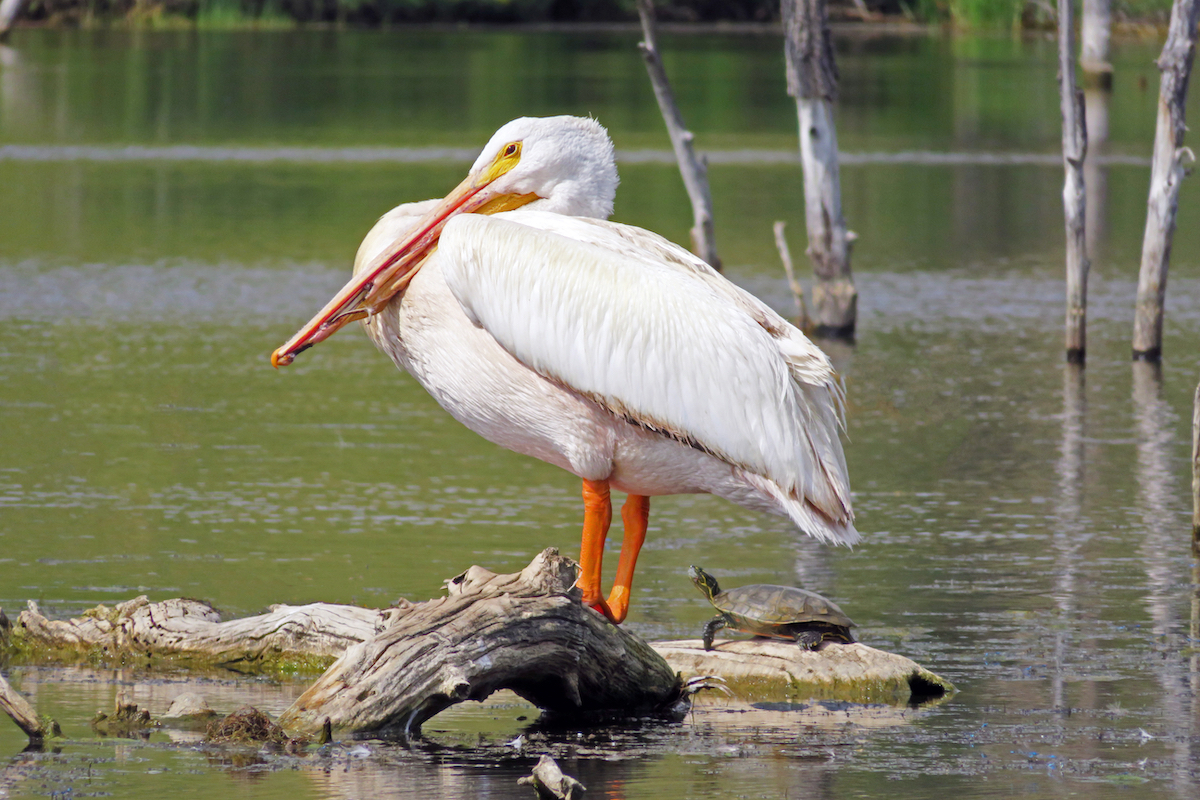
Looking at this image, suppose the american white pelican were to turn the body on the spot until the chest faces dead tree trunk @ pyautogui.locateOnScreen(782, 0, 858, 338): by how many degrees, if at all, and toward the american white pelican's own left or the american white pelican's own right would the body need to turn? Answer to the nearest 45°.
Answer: approximately 90° to the american white pelican's own right

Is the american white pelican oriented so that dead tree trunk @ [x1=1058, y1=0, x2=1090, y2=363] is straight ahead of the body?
no

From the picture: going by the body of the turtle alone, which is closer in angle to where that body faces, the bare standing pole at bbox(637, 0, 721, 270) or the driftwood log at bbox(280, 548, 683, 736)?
the driftwood log

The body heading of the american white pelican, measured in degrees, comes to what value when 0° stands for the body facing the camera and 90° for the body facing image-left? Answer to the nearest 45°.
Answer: approximately 90°

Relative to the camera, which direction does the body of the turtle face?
to the viewer's left

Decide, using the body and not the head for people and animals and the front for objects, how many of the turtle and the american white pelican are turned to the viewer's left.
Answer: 2

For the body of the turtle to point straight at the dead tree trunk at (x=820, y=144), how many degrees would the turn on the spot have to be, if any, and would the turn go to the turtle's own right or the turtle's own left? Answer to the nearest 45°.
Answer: approximately 90° to the turtle's own right

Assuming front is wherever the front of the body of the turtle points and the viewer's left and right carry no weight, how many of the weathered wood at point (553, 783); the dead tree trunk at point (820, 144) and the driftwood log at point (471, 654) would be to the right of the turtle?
1

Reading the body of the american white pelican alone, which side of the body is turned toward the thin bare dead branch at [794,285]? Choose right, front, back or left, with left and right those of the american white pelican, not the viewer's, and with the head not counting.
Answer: right

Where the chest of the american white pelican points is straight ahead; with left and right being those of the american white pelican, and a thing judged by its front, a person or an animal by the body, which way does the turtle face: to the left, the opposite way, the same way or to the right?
the same way

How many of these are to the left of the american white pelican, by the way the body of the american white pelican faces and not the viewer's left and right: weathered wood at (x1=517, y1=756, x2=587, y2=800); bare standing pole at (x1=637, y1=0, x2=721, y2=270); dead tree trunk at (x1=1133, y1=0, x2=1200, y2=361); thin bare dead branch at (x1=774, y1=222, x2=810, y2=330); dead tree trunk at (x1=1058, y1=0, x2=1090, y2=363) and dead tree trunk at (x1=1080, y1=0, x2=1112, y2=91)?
1

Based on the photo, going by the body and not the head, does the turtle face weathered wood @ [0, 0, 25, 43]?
no

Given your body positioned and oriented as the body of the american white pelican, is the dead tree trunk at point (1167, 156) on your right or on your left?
on your right

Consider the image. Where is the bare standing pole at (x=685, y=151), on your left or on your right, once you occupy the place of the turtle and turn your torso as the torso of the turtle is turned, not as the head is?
on your right
